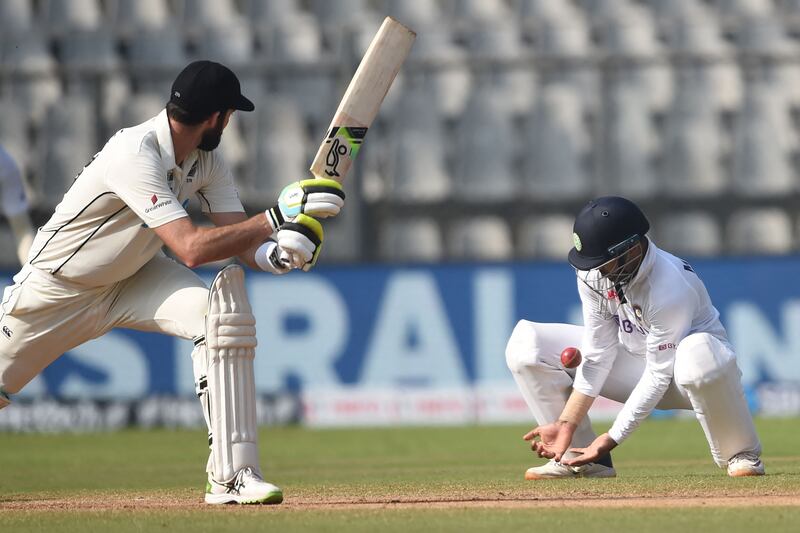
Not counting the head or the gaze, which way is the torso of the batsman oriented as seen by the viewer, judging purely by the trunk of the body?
to the viewer's right

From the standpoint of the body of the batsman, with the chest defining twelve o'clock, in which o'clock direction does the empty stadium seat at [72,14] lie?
The empty stadium seat is roughly at 9 o'clock from the batsman.

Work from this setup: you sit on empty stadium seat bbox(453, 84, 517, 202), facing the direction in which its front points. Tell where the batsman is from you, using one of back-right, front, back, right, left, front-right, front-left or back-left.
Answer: front

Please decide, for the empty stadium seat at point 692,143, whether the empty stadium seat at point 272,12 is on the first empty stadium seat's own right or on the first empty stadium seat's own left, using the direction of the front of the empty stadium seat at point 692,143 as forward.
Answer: on the first empty stadium seat's own right

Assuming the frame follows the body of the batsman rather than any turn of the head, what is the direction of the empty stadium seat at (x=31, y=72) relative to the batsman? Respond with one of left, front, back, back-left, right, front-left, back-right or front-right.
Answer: left

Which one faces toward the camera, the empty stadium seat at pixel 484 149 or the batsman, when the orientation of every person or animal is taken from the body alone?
the empty stadium seat

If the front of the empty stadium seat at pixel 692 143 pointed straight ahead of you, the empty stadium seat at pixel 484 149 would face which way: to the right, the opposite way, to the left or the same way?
the same way

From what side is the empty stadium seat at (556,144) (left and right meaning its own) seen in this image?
front

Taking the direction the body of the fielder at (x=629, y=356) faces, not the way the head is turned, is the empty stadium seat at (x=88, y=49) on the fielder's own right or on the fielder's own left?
on the fielder's own right

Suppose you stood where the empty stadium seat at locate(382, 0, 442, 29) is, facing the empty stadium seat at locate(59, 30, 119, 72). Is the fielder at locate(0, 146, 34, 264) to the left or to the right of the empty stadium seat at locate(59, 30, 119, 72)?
left

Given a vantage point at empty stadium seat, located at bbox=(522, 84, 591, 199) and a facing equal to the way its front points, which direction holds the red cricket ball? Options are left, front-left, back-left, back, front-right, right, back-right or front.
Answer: front

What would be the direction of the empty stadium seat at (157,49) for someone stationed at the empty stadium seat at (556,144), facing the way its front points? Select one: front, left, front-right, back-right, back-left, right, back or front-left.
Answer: right

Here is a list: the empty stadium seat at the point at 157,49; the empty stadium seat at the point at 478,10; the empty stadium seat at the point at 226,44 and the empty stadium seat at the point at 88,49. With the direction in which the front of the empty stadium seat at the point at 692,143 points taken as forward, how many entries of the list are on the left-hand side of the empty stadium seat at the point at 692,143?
0

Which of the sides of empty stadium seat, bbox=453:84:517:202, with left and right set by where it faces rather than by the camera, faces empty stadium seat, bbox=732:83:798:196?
left

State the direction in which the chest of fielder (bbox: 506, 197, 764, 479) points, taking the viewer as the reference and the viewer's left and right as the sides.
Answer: facing the viewer and to the left of the viewer

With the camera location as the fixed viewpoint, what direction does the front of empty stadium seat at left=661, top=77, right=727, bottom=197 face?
facing the viewer

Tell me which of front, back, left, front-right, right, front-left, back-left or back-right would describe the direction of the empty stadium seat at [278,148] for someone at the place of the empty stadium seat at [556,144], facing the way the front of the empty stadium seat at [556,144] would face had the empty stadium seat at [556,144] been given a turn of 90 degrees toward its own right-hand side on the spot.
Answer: front

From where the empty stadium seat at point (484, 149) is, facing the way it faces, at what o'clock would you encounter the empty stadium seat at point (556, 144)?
the empty stadium seat at point (556, 144) is roughly at 9 o'clock from the empty stadium seat at point (484, 149).

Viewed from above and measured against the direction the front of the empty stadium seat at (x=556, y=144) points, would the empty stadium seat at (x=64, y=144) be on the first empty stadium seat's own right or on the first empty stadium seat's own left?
on the first empty stadium seat's own right
